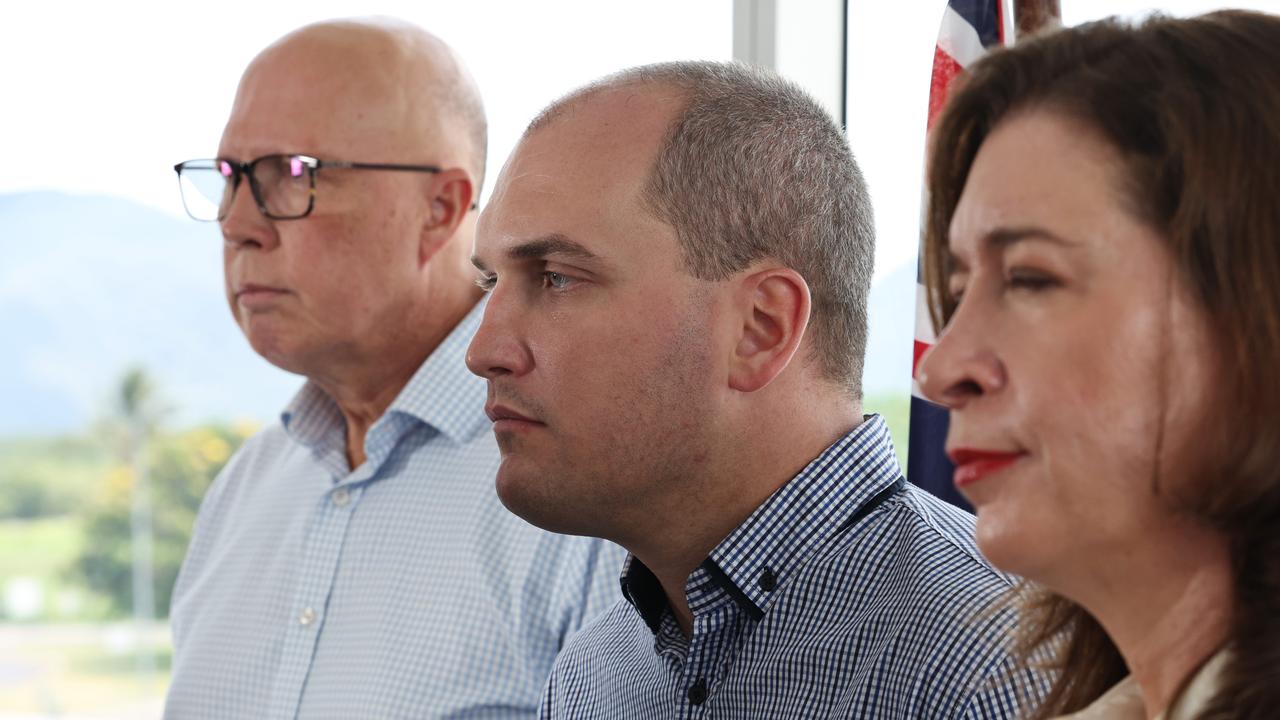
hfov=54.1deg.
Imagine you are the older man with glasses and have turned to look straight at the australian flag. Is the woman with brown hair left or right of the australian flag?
right

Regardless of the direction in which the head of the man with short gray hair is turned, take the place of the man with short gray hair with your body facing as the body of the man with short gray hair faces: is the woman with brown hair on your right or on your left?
on your left

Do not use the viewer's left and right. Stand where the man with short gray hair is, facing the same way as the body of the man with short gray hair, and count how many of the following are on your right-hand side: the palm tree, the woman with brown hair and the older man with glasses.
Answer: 2

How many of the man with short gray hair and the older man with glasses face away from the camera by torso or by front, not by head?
0

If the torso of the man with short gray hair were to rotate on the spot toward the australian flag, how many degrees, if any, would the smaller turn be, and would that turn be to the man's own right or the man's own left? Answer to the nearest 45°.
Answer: approximately 180°

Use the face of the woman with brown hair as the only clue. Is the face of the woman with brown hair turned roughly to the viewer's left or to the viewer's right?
to the viewer's left

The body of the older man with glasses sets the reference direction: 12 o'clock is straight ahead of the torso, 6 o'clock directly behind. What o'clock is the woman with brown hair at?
The woman with brown hair is roughly at 10 o'clock from the older man with glasses.

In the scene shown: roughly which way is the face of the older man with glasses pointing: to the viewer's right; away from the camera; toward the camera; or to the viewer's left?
to the viewer's left

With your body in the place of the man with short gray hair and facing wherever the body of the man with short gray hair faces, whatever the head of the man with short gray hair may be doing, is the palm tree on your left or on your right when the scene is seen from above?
on your right

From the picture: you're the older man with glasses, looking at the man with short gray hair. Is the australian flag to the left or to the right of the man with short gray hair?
left

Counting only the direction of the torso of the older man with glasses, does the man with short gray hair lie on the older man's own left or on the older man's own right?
on the older man's own left
